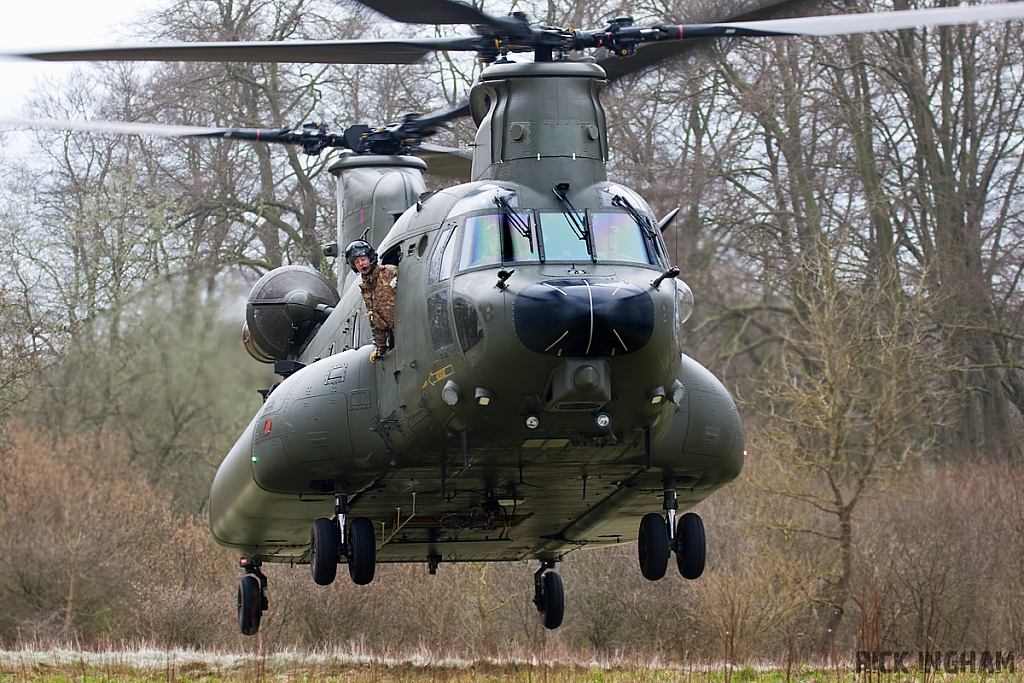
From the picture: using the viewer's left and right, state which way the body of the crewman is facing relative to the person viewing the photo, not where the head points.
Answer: facing the viewer and to the left of the viewer

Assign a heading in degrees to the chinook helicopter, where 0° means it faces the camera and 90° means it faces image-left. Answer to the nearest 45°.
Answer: approximately 0°
